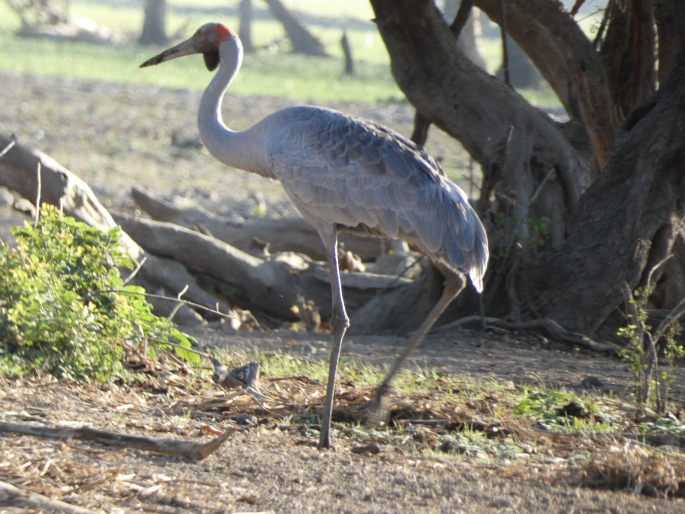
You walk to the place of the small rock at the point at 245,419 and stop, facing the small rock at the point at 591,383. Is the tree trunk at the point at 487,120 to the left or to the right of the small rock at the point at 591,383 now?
left

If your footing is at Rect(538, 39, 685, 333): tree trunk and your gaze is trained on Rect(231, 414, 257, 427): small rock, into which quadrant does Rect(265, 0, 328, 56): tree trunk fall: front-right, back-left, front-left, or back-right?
back-right

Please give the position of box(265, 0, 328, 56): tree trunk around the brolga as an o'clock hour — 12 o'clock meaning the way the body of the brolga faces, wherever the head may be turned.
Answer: The tree trunk is roughly at 3 o'clock from the brolga.

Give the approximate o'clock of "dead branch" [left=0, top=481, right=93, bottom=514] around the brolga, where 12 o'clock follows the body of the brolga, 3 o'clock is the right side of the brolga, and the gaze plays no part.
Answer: The dead branch is roughly at 10 o'clock from the brolga.

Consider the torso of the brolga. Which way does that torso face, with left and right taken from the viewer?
facing to the left of the viewer

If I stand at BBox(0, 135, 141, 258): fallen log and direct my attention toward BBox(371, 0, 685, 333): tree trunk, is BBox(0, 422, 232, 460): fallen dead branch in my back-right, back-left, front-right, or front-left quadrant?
front-right

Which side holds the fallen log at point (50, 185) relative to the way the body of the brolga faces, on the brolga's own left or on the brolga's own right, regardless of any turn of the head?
on the brolga's own right

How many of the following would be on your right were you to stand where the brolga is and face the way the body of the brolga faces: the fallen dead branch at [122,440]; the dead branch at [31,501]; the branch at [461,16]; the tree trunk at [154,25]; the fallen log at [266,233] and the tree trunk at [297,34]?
4

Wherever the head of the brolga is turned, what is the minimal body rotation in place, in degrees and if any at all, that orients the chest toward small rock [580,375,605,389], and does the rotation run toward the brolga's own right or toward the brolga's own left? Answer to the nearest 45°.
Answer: approximately 180°

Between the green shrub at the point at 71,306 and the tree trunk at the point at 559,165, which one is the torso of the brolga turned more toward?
the green shrub
